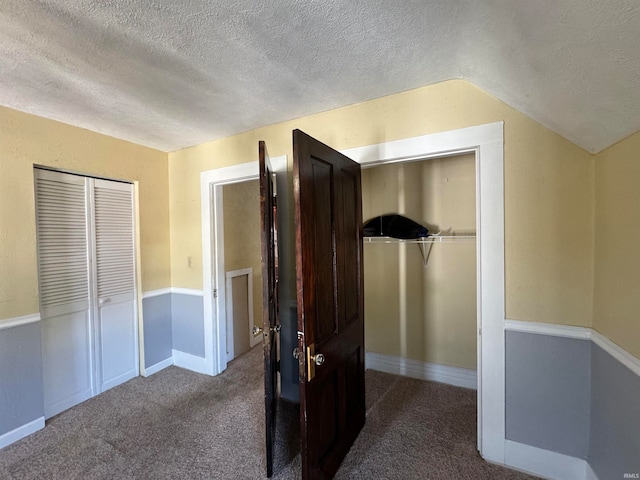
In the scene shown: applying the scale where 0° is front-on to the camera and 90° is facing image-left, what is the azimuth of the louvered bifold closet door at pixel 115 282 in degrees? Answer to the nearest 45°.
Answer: approximately 315°

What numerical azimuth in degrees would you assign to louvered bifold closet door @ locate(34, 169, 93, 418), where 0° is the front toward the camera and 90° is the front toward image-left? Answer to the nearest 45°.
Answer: approximately 315°

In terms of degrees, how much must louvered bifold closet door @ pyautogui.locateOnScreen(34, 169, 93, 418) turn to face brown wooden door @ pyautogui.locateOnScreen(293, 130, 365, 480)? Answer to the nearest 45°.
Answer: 0° — it already faces it
